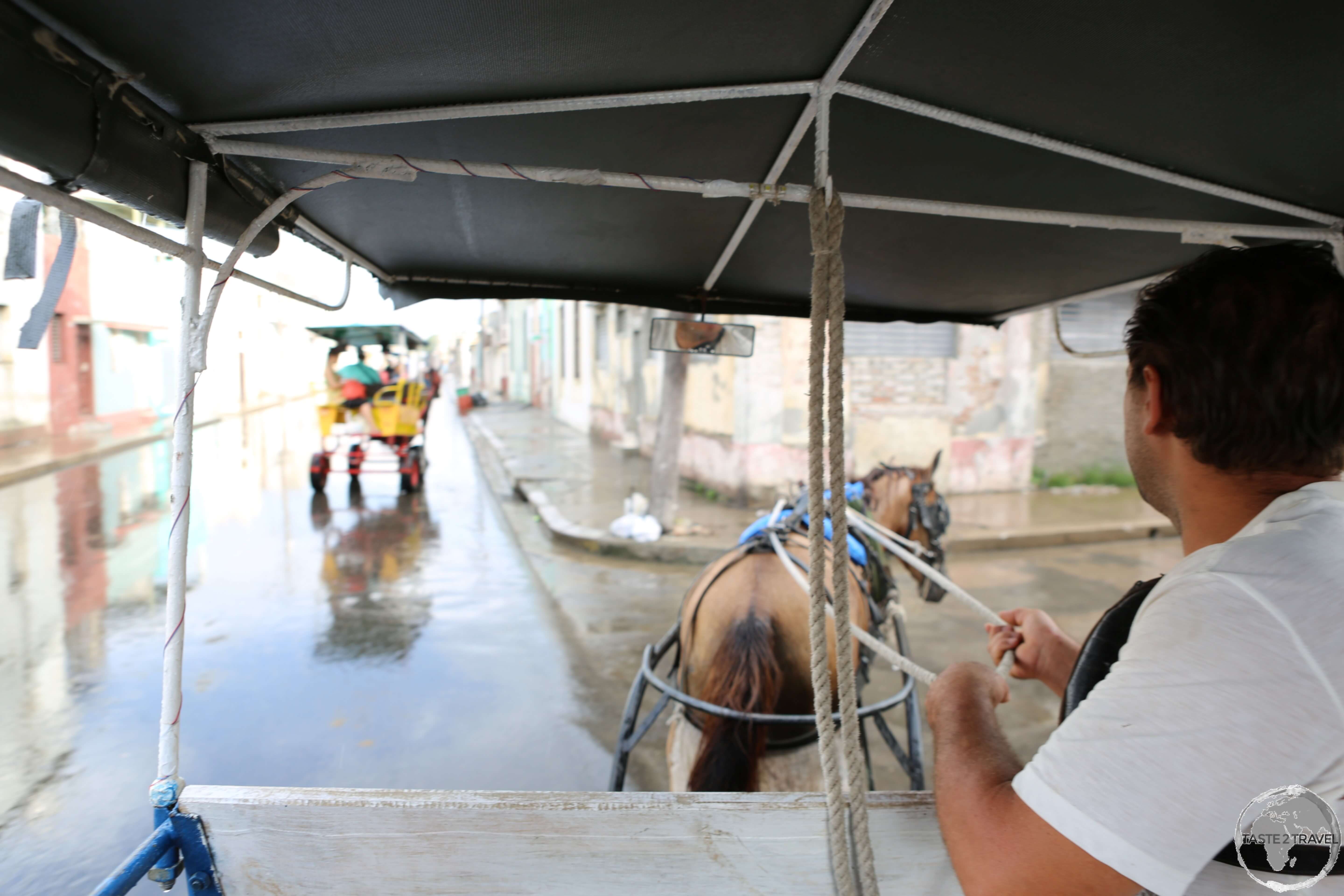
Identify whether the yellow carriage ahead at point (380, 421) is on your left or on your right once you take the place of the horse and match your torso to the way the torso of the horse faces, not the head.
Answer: on your left

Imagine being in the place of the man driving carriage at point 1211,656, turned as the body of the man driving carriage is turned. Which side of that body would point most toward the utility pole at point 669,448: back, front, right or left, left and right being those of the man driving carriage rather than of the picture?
front

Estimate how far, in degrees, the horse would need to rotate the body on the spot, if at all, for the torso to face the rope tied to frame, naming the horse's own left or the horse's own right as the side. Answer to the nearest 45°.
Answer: approximately 135° to the horse's own right

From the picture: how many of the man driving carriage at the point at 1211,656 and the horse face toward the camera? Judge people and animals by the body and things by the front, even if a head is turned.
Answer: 0

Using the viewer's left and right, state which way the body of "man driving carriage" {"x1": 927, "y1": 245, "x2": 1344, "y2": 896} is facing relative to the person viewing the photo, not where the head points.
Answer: facing away from the viewer and to the left of the viewer

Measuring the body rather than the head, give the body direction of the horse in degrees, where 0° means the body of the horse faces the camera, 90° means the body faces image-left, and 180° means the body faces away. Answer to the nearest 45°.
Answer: approximately 225°

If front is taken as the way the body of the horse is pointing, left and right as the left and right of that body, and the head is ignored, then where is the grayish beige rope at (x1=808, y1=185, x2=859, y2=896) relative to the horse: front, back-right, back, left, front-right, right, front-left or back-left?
back-right

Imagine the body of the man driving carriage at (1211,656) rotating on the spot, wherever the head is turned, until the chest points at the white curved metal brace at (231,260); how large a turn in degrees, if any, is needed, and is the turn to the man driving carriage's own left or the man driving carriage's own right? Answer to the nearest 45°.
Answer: approximately 45° to the man driving carriage's own left

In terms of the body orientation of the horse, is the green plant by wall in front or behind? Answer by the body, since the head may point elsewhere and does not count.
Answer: in front

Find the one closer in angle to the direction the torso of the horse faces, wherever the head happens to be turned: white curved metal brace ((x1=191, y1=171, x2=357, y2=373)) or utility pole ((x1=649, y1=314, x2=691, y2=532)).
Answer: the utility pole

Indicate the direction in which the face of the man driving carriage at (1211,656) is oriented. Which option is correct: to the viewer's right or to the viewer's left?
to the viewer's left

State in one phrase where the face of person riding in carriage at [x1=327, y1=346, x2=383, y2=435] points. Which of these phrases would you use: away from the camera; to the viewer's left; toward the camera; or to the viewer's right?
away from the camera
